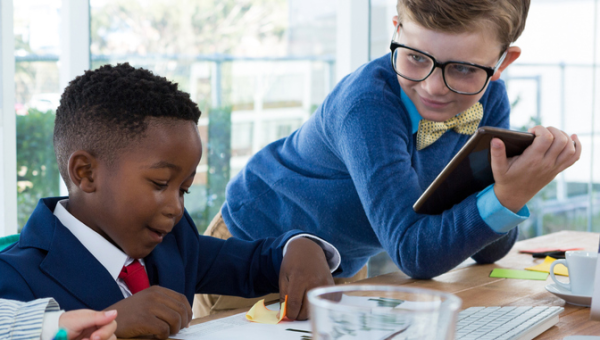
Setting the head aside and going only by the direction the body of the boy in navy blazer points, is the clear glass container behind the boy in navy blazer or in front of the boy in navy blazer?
in front

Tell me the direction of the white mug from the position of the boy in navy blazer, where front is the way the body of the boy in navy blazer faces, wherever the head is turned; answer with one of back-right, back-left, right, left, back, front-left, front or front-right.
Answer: front-left

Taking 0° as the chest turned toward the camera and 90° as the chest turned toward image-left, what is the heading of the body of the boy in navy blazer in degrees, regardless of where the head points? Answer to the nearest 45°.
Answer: approximately 315°

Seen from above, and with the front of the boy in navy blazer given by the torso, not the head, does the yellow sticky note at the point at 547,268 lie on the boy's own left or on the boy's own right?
on the boy's own left
